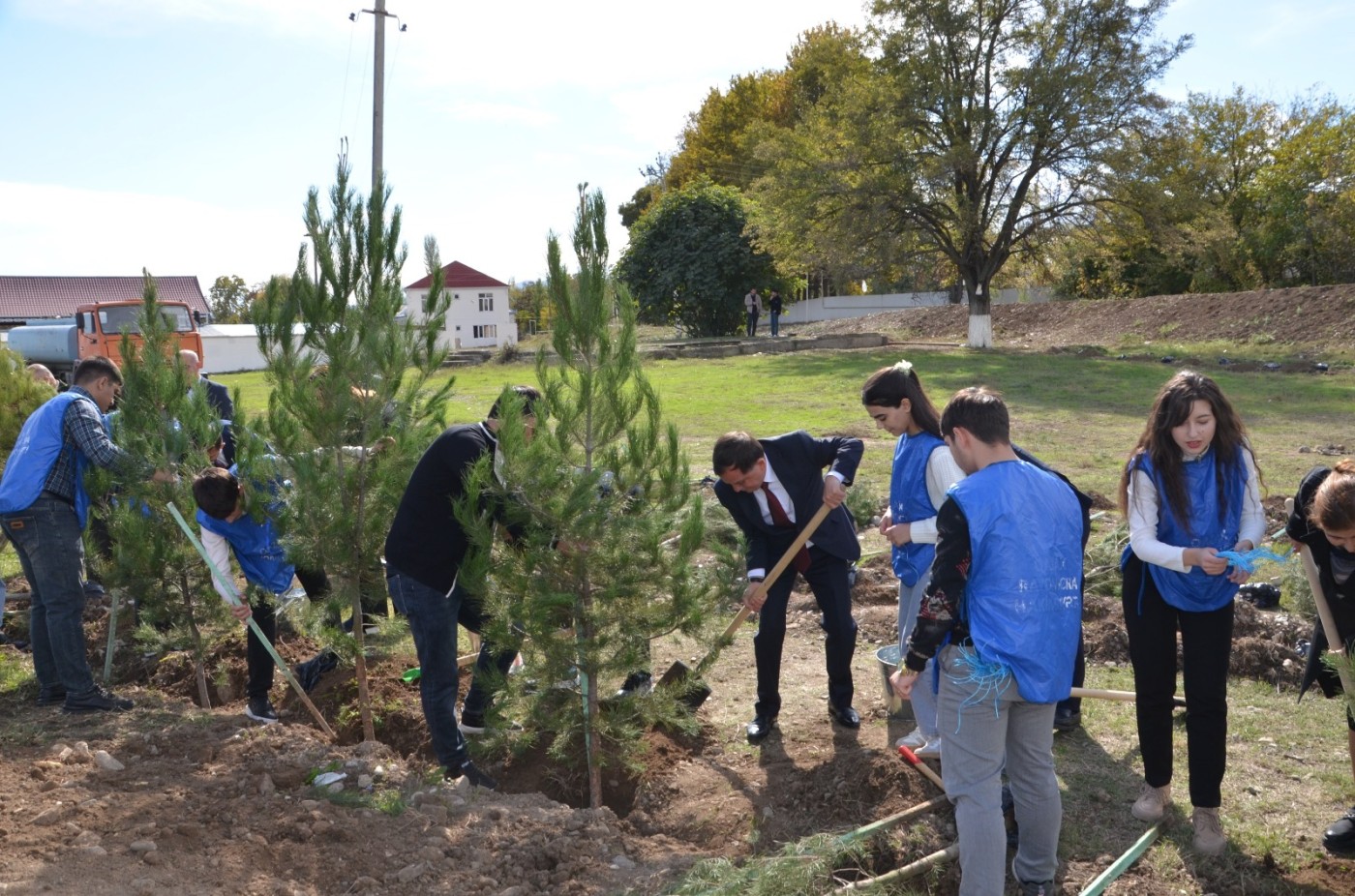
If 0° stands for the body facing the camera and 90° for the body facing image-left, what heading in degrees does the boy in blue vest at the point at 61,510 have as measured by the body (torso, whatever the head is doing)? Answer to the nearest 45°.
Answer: approximately 270°

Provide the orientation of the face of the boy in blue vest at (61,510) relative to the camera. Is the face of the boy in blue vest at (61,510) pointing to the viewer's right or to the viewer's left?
to the viewer's right

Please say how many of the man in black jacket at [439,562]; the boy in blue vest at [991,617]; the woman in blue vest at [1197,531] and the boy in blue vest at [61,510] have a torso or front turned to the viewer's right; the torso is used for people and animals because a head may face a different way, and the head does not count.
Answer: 2

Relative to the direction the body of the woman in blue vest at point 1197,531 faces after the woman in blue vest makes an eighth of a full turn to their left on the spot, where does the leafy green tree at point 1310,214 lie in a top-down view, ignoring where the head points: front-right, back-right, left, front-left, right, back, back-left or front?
back-left

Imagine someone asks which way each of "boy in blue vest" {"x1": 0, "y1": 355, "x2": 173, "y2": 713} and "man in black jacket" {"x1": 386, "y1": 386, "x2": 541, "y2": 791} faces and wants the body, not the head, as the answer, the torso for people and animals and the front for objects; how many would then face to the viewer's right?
2

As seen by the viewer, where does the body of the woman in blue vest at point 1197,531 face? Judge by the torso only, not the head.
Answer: toward the camera

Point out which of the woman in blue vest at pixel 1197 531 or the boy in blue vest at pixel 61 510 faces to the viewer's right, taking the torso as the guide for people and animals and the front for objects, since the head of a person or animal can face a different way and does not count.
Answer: the boy in blue vest

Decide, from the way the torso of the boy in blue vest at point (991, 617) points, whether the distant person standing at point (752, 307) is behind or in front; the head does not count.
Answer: in front

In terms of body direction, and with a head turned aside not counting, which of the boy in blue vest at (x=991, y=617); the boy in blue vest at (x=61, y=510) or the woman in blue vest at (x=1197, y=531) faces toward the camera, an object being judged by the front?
the woman in blue vest

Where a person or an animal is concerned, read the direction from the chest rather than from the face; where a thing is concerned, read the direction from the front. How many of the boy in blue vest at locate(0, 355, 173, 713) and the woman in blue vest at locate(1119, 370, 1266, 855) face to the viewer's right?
1

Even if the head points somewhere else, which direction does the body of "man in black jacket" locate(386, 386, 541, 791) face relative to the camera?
to the viewer's right

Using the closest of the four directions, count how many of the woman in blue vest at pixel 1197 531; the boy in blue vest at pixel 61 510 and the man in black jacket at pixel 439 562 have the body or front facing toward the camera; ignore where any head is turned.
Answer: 1

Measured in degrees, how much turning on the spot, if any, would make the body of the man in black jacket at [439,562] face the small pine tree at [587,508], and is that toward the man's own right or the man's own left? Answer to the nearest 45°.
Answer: approximately 45° to the man's own right

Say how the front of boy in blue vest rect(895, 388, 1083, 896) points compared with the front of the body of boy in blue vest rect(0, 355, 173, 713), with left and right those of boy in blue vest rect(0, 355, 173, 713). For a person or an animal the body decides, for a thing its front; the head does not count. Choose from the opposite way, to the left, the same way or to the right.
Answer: to the left
